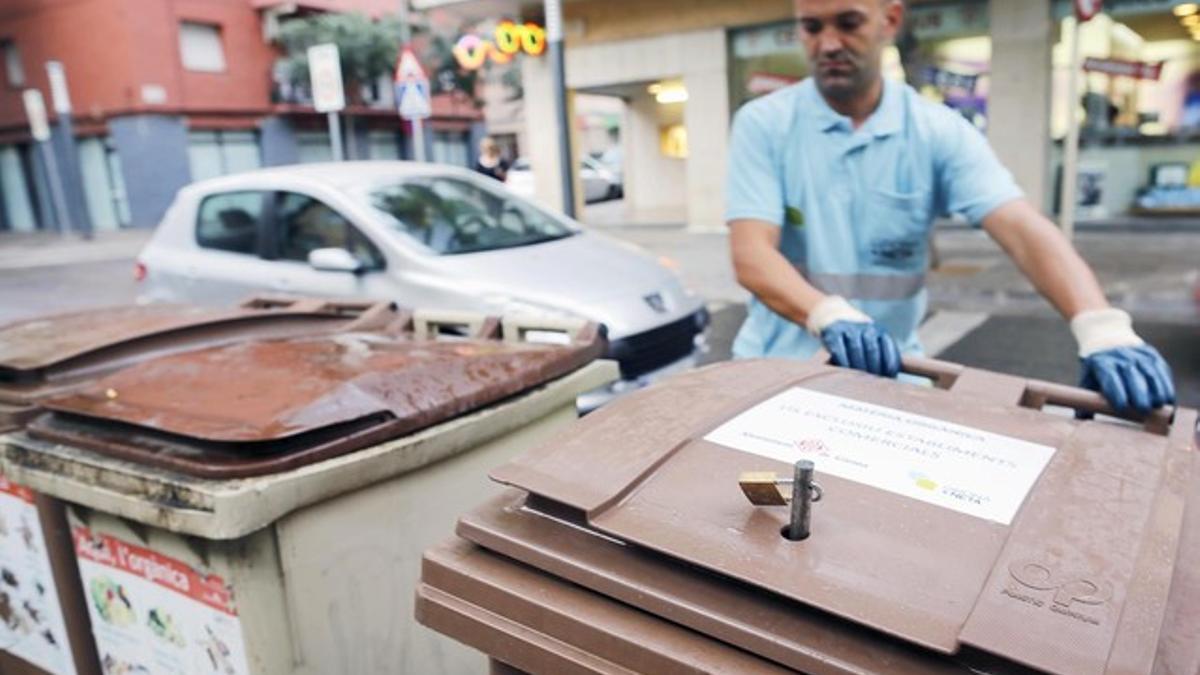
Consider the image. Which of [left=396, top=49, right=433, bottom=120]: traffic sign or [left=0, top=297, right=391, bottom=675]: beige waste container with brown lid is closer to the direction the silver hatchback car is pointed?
the beige waste container with brown lid

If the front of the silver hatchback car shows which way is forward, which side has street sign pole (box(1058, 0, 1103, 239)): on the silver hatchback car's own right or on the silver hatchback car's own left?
on the silver hatchback car's own left

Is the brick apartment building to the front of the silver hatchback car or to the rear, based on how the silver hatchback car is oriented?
to the rear

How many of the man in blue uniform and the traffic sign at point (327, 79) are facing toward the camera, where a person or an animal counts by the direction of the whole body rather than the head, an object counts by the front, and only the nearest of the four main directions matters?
2

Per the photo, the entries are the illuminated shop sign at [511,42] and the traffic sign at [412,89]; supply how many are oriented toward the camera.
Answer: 2

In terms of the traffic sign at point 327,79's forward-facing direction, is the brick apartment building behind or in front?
behind

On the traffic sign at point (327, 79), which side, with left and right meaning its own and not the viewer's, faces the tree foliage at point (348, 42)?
back

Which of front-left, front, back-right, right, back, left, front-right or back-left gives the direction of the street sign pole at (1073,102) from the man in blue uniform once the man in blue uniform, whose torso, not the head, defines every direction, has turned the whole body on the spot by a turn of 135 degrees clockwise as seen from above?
front-right

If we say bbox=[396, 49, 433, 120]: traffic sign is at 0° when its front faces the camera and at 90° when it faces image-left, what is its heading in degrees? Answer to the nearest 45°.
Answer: approximately 0°

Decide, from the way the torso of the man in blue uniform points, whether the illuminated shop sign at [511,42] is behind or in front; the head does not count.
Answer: behind
